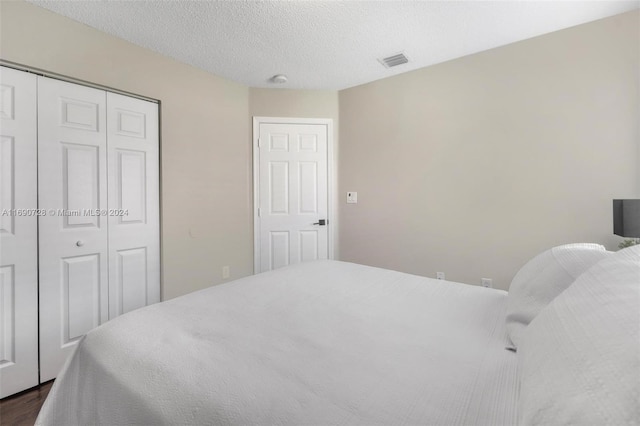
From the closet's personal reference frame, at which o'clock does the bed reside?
The bed is roughly at 1 o'clock from the closet.

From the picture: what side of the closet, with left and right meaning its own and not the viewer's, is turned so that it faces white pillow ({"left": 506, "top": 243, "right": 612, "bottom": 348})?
front

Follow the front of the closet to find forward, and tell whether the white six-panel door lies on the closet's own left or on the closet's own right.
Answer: on the closet's own left

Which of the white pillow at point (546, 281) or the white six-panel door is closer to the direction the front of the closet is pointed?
the white pillow

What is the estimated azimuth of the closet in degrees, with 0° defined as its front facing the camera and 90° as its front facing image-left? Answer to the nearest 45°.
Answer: approximately 315°

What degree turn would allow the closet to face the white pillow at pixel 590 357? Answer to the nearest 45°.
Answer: approximately 45° to its right
